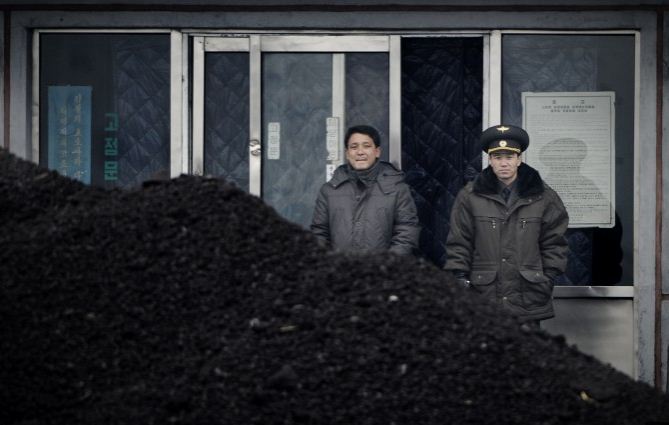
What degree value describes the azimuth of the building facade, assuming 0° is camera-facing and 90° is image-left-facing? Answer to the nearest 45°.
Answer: approximately 0°

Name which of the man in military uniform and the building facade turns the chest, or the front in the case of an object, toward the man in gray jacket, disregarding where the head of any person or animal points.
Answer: the building facade

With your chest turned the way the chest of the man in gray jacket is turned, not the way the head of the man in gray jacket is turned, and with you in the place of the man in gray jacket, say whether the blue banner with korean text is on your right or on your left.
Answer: on your right

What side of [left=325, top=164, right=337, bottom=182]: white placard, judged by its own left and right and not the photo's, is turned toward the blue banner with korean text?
right

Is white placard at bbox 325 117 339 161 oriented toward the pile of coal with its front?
yes

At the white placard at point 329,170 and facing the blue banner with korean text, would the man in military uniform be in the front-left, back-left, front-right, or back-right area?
back-left
